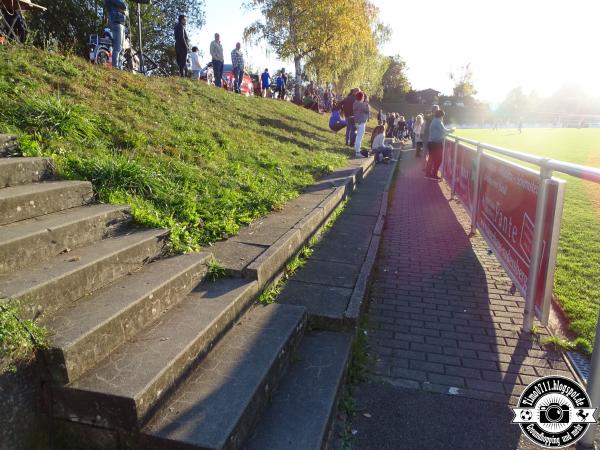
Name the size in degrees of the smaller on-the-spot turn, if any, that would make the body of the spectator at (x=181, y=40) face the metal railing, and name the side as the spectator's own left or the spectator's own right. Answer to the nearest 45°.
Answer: approximately 90° to the spectator's own right

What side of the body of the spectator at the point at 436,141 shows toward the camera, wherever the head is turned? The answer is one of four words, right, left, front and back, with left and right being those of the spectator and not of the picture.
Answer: right

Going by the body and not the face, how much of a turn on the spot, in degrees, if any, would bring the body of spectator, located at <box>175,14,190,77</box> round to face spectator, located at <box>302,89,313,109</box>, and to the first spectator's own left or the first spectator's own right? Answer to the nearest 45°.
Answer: approximately 45° to the first spectator's own left

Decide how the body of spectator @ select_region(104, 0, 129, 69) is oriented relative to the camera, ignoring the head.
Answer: to the viewer's right

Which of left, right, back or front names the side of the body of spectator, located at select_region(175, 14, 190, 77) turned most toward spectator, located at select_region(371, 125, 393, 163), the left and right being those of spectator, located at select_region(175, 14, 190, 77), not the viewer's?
front

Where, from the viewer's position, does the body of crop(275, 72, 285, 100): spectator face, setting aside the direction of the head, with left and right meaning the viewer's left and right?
facing to the right of the viewer

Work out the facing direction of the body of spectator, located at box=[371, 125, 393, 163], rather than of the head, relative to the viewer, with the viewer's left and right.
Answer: facing to the right of the viewer

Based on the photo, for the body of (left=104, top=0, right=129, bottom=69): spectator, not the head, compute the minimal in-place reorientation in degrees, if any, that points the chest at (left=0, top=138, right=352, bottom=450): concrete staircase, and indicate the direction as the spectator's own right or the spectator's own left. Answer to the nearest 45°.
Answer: approximately 90° to the spectator's own right

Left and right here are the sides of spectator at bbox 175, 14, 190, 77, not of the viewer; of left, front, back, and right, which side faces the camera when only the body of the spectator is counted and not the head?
right

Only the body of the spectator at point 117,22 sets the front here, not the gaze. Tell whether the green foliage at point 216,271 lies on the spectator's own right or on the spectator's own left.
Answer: on the spectator's own right

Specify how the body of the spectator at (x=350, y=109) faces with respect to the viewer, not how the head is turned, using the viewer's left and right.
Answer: facing to the right of the viewer

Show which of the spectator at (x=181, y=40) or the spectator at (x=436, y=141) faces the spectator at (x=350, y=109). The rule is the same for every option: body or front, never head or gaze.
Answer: the spectator at (x=181, y=40)
